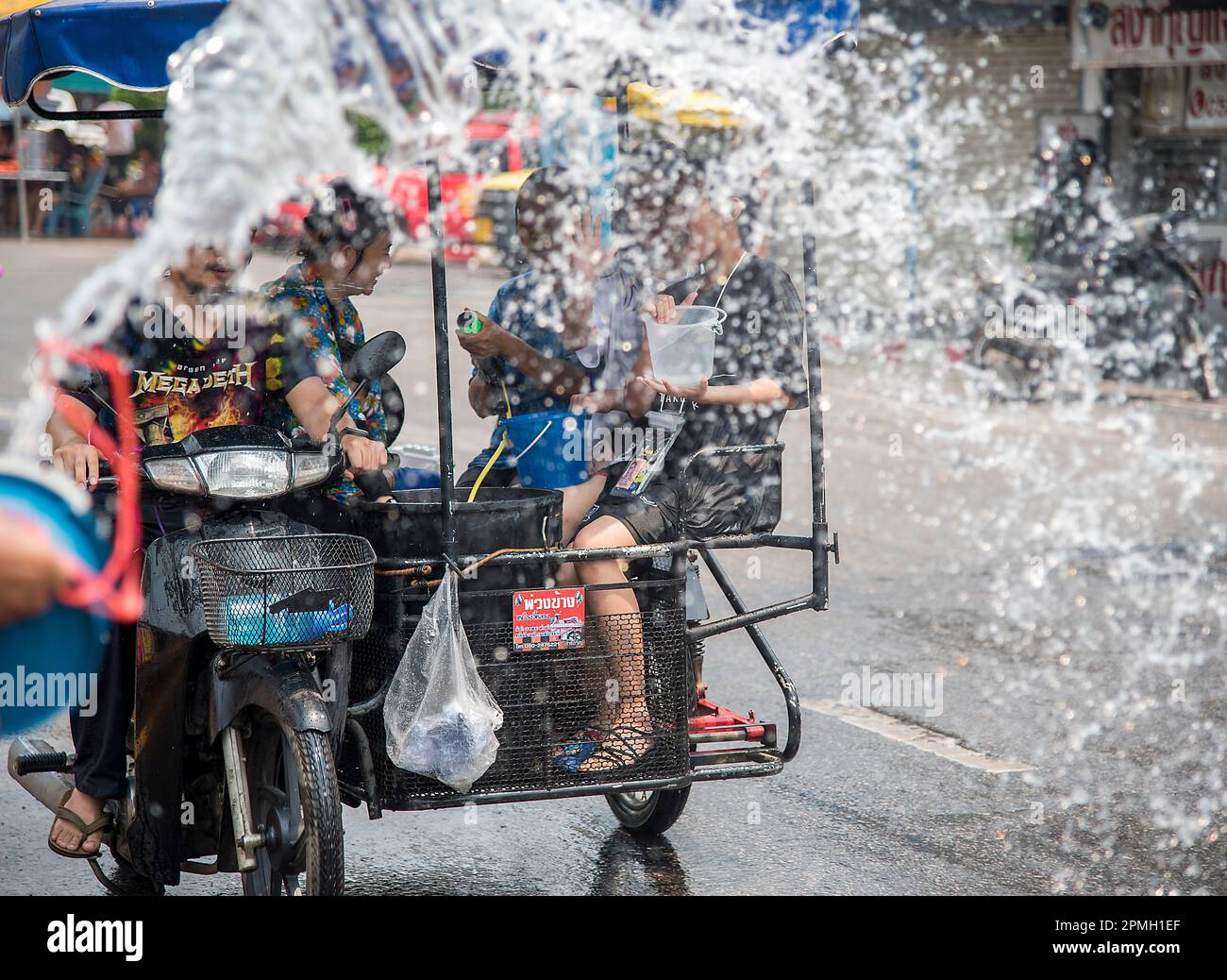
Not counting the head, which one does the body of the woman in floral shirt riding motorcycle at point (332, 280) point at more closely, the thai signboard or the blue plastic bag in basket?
the blue plastic bag in basket

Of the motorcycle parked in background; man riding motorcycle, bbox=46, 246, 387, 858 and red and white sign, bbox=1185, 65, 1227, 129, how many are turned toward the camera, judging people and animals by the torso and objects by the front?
2

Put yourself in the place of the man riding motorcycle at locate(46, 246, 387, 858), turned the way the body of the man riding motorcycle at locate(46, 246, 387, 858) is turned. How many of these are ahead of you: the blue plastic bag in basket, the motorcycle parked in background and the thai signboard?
1

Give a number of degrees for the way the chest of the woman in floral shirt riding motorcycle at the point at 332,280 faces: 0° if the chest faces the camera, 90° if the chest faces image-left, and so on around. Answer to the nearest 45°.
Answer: approximately 315°

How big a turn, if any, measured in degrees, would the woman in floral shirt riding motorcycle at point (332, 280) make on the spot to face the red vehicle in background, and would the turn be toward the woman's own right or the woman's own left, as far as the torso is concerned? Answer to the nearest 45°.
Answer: approximately 135° to the woman's own left

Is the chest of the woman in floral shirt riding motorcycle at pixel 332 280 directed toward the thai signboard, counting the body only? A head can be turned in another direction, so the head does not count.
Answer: no

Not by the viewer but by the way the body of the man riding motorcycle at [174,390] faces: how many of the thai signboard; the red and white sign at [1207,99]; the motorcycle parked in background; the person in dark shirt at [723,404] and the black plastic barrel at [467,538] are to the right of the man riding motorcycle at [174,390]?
0

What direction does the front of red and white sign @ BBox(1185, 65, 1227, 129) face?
toward the camera

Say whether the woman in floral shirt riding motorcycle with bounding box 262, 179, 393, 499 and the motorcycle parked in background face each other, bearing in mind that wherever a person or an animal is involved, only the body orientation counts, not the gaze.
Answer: no

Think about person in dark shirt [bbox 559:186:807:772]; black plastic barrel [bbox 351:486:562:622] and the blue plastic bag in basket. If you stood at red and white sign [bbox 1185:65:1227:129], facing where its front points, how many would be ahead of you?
3

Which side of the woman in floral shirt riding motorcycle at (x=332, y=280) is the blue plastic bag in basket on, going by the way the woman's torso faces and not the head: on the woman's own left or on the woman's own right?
on the woman's own right
